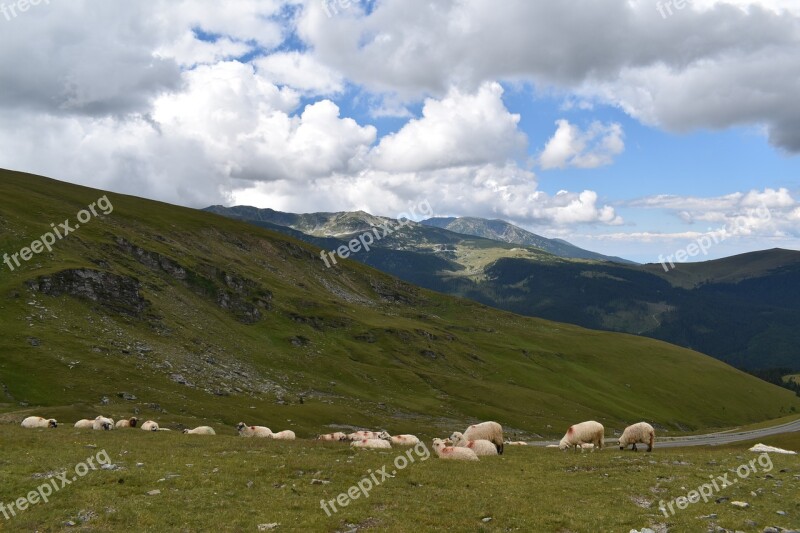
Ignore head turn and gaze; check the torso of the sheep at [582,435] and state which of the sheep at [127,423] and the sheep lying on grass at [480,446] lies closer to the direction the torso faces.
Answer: the sheep

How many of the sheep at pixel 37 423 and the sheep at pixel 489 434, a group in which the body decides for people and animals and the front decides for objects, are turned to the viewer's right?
1

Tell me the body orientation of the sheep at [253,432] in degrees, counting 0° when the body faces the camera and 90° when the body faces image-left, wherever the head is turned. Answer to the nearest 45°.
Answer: approximately 90°

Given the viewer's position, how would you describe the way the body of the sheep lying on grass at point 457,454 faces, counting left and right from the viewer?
facing to the left of the viewer
